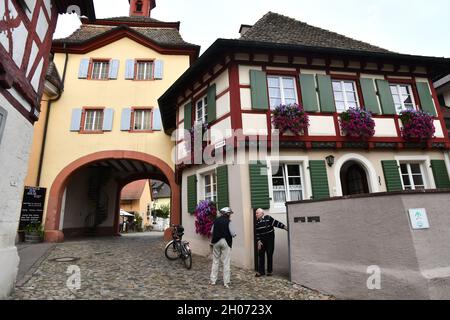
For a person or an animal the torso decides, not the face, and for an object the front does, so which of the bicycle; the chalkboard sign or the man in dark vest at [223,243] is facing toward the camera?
the chalkboard sign

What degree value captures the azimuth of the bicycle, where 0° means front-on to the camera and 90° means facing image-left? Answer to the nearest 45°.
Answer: approximately 135°

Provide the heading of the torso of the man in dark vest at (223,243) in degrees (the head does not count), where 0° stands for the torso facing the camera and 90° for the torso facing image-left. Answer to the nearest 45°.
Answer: approximately 225°

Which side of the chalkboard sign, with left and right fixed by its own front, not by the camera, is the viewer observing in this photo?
front

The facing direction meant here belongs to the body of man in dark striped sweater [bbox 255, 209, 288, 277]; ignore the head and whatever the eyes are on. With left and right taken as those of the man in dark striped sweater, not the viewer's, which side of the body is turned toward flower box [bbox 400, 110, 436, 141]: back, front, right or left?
back

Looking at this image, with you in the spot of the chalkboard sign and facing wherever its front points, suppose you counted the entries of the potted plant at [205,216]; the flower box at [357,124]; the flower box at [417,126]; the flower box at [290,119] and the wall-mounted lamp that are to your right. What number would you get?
0

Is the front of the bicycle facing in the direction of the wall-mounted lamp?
no

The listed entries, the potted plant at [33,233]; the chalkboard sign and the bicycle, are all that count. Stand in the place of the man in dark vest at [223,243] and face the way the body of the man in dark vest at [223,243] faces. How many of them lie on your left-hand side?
3

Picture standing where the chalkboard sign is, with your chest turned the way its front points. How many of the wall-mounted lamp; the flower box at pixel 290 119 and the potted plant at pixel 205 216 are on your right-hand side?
0

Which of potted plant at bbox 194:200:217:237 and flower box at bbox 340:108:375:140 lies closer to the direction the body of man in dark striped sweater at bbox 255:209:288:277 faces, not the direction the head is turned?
the potted plant

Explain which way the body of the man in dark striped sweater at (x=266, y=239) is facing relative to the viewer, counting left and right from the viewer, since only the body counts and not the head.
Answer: facing the viewer and to the left of the viewer

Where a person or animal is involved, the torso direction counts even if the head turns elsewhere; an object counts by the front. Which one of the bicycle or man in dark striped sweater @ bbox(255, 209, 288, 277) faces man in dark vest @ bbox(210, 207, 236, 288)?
man in dark striped sweater @ bbox(255, 209, 288, 277)

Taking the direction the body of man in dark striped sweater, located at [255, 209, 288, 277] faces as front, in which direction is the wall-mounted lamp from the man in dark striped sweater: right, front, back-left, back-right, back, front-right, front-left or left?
back

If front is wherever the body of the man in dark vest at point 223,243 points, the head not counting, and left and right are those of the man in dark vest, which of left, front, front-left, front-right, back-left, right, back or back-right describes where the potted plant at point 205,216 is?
front-left

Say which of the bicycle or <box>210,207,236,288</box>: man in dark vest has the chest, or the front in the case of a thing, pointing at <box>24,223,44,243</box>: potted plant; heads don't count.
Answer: the bicycle

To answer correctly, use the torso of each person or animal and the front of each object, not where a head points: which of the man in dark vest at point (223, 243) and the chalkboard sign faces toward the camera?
the chalkboard sign
